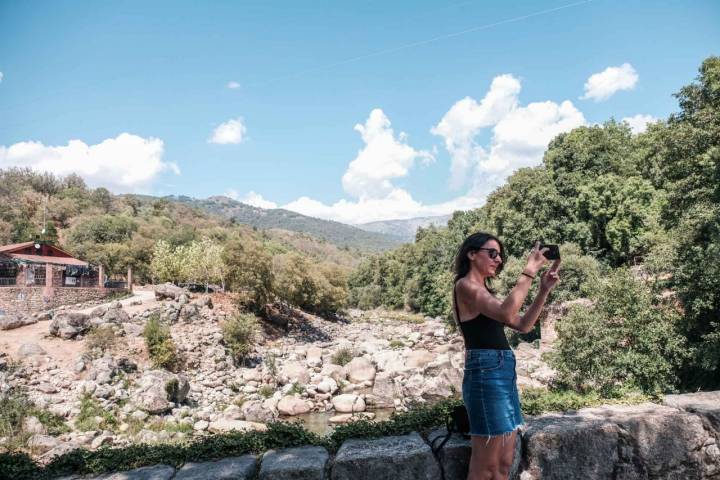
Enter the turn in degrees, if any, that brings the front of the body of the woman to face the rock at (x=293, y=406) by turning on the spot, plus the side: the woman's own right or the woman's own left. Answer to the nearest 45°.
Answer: approximately 135° to the woman's own left

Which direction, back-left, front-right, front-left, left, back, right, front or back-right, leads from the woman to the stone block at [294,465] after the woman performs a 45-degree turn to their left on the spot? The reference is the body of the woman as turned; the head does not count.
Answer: back-left

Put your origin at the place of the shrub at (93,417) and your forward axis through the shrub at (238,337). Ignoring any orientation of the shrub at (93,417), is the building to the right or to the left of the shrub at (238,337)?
left

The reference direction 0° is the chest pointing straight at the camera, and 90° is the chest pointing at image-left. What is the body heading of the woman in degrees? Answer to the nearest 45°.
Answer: approximately 270°

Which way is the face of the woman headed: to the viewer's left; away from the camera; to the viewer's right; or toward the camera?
to the viewer's right

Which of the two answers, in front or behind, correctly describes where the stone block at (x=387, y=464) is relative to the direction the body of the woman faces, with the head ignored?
behind

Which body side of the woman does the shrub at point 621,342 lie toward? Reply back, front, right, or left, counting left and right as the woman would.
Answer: left

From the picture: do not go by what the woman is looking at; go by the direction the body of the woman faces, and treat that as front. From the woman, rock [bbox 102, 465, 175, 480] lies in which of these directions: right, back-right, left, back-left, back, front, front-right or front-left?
back
